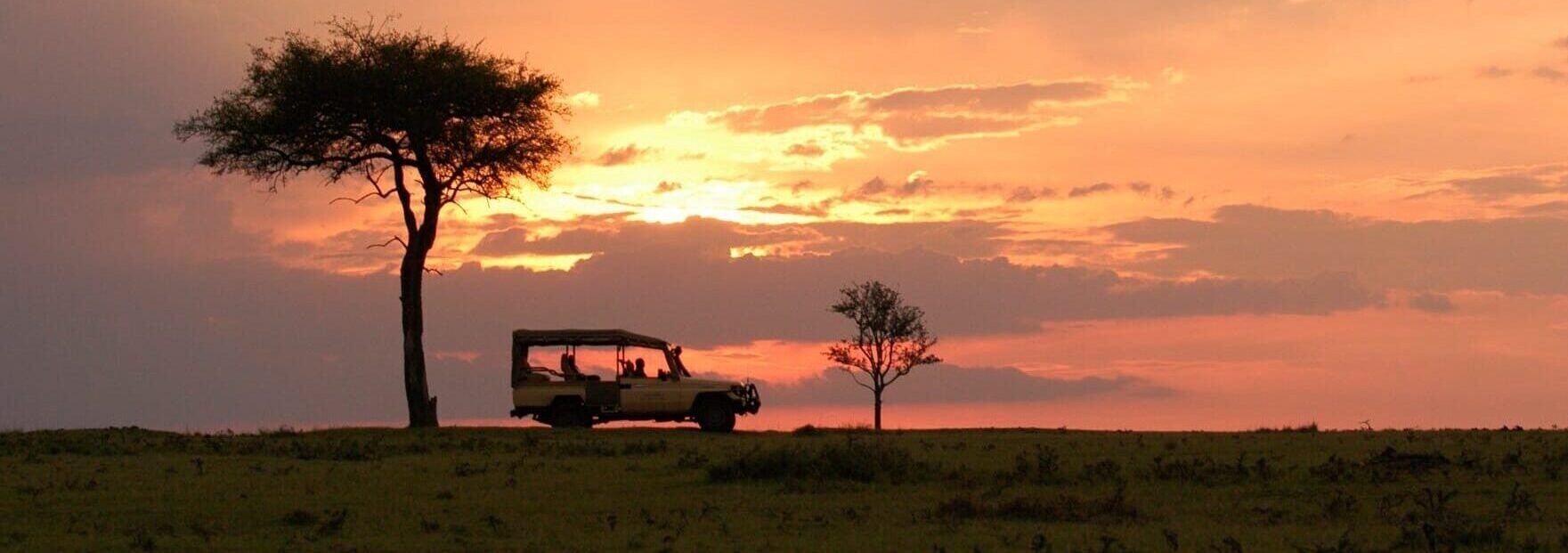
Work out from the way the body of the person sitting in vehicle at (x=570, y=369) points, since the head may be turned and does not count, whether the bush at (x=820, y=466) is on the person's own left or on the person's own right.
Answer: on the person's own right

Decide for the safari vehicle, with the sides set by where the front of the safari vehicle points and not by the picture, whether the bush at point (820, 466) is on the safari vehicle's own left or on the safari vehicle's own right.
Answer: on the safari vehicle's own right

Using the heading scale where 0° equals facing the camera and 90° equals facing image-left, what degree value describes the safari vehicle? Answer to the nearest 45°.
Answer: approximately 270°

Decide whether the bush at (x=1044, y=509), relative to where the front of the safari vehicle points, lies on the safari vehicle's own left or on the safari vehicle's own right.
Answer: on the safari vehicle's own right

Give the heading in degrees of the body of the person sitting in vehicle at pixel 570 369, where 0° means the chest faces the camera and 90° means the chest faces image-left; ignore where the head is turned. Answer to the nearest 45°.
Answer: approximately 270°

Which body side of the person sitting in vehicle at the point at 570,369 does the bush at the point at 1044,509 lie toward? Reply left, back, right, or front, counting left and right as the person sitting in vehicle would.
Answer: right
